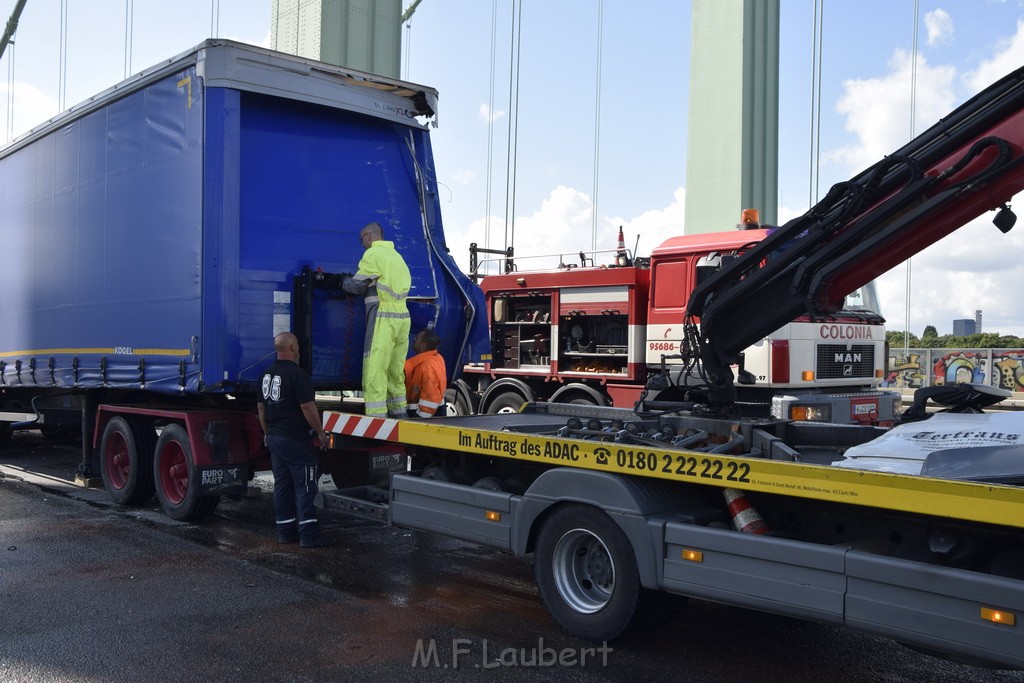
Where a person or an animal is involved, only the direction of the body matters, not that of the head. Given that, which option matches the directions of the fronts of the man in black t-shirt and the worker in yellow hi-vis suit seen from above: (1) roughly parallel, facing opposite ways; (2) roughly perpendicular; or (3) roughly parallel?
roughly perpendicular

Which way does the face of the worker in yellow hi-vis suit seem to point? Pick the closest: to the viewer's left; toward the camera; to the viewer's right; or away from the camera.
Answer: to the viewer's left

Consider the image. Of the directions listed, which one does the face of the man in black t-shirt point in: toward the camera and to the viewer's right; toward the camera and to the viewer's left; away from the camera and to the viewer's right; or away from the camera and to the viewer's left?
away from the camera and to the viewer's right

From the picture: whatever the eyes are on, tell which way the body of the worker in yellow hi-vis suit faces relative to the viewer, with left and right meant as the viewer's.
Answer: facing away from the viewer and to the left of the viewer

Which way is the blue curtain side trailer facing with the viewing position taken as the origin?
facing away from the viewer and to the left of the viewer

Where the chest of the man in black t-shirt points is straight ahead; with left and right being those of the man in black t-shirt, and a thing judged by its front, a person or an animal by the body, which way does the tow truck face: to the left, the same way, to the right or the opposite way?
to the right

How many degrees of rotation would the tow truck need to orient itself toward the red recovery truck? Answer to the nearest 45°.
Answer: approximately 135° to its left

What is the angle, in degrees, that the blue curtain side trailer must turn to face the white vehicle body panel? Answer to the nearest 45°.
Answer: approximately 180°

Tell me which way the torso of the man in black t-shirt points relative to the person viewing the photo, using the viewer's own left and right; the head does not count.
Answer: facing away from the viewer and to the right of the viewer
